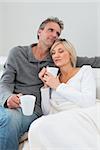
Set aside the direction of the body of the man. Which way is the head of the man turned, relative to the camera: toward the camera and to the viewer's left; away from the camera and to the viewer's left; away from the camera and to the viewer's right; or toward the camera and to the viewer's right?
toward the camera and to the viewer's right

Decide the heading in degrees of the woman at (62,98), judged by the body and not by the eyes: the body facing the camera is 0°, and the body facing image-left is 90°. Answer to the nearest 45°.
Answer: approximately 45°
